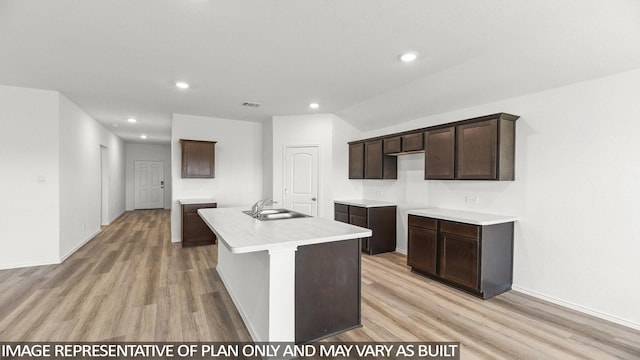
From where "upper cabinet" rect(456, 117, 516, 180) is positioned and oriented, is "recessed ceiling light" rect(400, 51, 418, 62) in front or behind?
in front

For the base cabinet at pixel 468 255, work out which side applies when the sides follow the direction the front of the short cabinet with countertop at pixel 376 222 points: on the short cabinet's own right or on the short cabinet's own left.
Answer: on the short cabinet's own left

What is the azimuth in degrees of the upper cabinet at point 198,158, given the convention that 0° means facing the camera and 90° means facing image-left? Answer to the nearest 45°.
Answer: approximately 0°

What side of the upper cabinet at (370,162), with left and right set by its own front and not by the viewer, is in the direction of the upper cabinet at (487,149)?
left

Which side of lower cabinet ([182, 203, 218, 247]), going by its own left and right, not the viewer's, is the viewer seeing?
front

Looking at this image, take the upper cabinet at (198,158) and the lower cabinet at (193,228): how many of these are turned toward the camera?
2

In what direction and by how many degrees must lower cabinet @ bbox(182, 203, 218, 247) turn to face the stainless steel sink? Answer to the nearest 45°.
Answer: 0° — it already faces it

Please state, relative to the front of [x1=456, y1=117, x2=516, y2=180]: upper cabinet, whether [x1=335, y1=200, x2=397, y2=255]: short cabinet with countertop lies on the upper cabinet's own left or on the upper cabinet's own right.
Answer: on the upper cabinet's own right

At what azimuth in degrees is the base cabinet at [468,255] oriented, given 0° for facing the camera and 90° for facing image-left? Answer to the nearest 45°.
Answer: approximately 45°

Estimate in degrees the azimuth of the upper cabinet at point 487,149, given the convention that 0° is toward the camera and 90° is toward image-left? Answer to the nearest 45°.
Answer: approximately 45°

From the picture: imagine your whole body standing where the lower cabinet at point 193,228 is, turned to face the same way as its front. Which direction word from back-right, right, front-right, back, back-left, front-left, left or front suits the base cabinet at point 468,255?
front-left

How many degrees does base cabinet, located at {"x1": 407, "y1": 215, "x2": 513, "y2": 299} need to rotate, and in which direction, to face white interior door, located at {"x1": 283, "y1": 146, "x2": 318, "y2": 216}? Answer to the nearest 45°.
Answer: approximately 45° to its right
